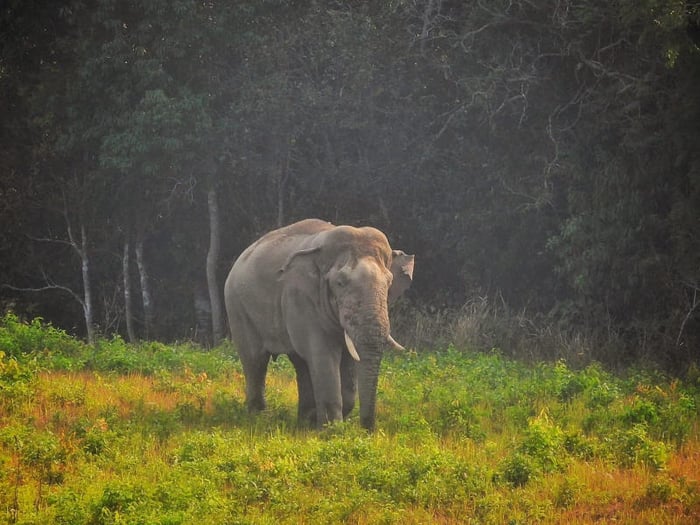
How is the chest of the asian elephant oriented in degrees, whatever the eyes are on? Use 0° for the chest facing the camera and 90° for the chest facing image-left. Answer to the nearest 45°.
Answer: approximately 315°

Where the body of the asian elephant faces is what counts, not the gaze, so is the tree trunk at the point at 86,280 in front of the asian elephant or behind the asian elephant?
behind

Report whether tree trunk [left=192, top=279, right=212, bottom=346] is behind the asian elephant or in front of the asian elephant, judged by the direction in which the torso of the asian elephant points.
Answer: behind

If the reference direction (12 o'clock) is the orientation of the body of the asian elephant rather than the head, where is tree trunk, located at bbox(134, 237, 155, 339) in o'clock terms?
The tree trunk is roughly at 7 o'clock from the asian elephant.

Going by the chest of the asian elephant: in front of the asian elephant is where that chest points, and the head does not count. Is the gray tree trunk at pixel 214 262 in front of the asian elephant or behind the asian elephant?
behind

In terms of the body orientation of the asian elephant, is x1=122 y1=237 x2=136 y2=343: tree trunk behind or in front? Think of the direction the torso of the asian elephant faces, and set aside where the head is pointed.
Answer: behind

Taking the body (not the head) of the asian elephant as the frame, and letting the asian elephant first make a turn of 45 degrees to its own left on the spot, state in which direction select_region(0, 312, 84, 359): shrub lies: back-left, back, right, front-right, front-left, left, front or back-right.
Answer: back-left
